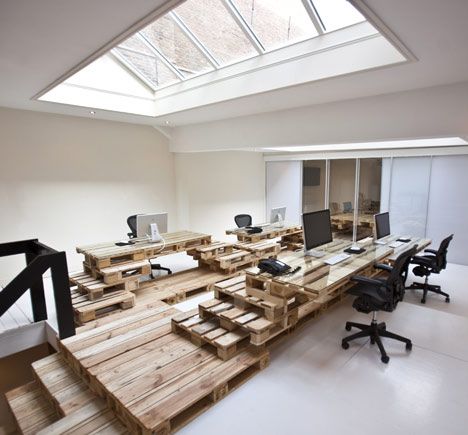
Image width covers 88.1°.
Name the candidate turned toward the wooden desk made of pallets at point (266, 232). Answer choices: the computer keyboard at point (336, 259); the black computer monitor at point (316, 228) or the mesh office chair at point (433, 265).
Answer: the mesh office chair

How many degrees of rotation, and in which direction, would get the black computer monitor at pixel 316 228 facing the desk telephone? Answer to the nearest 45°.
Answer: approximately 90° to its right

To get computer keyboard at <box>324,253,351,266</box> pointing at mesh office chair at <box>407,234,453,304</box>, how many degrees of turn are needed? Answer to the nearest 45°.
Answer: approximately 90° to its left

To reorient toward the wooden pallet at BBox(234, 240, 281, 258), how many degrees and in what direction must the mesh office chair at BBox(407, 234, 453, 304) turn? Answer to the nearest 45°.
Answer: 0° — it already faces it

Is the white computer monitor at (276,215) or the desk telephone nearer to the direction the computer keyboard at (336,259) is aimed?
the desk telephone

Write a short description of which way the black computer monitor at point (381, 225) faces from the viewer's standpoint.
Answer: facing the viewer and to the right of the viewer

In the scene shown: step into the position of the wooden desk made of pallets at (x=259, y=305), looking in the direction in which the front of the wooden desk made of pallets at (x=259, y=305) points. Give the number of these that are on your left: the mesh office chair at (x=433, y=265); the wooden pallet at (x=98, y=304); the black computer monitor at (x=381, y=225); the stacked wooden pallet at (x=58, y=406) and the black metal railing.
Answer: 2

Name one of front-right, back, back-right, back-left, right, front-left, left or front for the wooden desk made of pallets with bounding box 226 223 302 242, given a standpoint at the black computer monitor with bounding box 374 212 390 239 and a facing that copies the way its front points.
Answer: back-right

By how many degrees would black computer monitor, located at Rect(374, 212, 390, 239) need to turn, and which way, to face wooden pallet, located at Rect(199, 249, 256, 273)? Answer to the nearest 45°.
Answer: approximately 90° to its right

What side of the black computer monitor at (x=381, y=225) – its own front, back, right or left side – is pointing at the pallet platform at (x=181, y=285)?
right

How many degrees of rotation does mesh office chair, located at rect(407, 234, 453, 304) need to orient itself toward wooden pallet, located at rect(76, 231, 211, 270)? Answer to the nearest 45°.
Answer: approximately 45° to its left

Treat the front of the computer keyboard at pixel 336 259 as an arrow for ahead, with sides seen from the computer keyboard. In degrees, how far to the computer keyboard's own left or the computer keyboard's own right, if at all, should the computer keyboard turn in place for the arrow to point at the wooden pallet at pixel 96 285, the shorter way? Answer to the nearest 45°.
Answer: approximately 135° to the computer keyboard's own right

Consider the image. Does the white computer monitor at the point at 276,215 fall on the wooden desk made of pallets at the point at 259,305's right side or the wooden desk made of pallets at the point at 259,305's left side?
on its left

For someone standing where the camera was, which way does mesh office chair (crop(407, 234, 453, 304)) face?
facing to the left of the viewer

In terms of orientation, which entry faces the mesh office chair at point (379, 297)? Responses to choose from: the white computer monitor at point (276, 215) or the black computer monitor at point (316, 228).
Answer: the black computer monitor

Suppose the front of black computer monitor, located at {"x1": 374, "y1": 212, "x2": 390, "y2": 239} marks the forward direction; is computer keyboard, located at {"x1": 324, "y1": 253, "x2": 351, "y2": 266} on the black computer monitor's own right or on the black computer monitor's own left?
on the black computer monitor's own right

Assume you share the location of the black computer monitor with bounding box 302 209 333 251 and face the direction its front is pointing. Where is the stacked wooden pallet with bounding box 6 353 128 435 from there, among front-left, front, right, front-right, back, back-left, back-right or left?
right

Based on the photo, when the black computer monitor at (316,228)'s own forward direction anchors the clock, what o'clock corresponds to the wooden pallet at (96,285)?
The wooden pallet is roughly at 4 o'clock from the black computer monitor.

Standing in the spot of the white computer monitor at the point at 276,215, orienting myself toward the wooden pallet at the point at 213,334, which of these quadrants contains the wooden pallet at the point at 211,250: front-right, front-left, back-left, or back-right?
front-right
